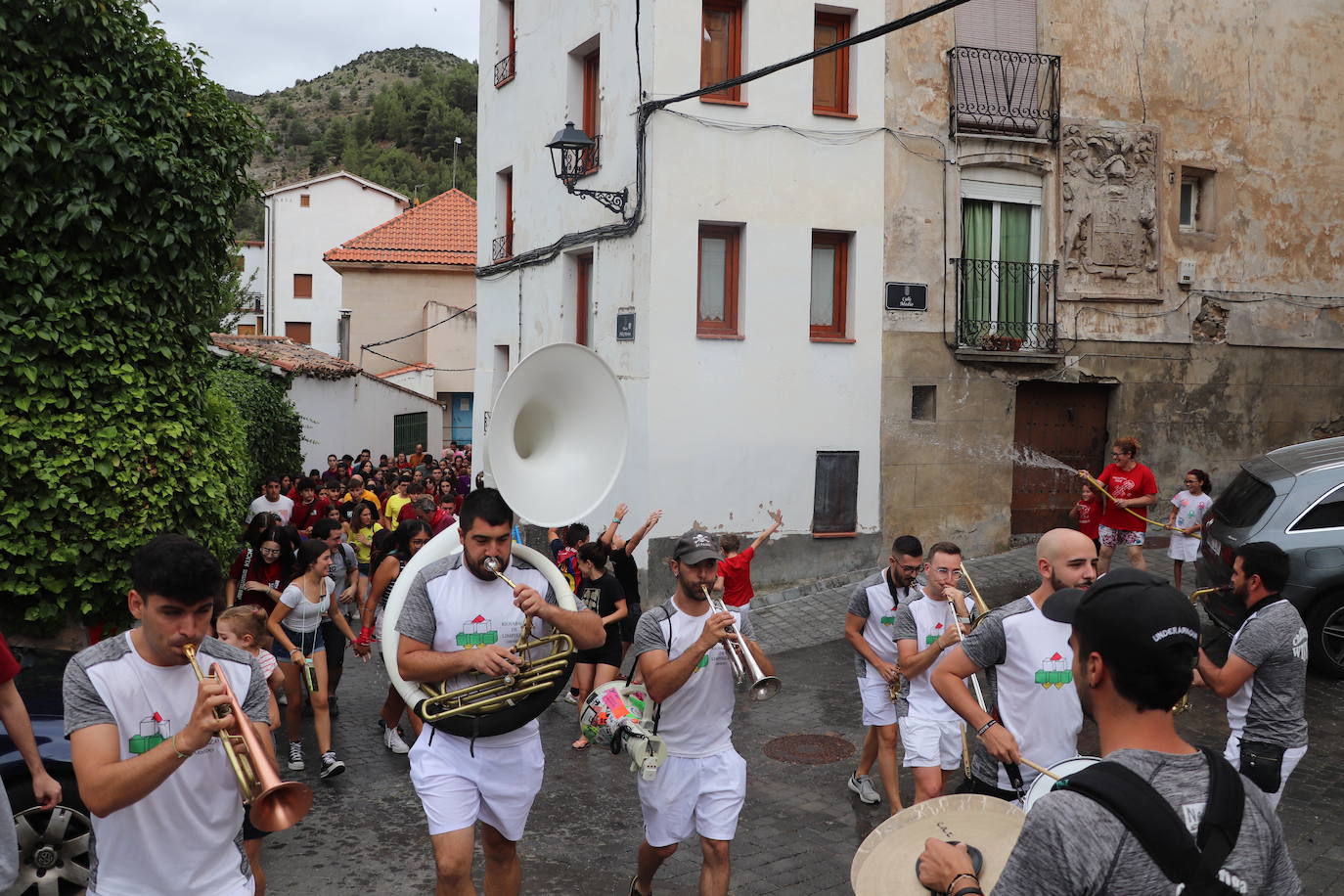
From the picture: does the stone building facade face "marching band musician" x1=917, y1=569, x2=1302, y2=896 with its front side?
yes

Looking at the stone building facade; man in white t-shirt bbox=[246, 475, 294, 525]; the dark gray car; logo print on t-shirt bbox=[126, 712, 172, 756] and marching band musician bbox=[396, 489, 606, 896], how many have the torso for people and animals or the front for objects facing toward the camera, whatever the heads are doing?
4

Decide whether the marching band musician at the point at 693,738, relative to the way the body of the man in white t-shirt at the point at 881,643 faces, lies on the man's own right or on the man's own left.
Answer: on the man's own right

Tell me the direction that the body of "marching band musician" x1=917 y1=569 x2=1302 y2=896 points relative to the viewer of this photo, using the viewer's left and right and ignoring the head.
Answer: facing away from the viewer and to the left of the viewer

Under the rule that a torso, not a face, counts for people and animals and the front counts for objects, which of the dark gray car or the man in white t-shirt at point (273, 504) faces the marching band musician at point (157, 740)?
the man in white t-shirt

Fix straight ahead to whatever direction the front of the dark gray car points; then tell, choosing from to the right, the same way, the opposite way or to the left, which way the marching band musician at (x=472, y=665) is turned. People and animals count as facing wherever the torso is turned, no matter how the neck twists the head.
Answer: to the right

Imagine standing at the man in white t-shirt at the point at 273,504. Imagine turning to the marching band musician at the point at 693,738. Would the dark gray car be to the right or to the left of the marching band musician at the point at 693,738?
left

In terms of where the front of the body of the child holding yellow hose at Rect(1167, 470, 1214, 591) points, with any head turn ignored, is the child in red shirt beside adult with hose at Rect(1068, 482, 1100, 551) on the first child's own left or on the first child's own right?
on the first child's own right
